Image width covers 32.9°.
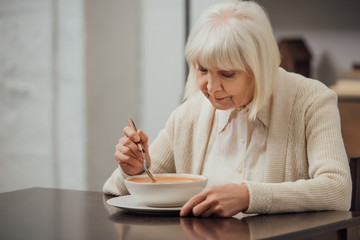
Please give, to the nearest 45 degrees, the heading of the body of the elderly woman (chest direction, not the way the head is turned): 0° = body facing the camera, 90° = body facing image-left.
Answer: approximately 45°
